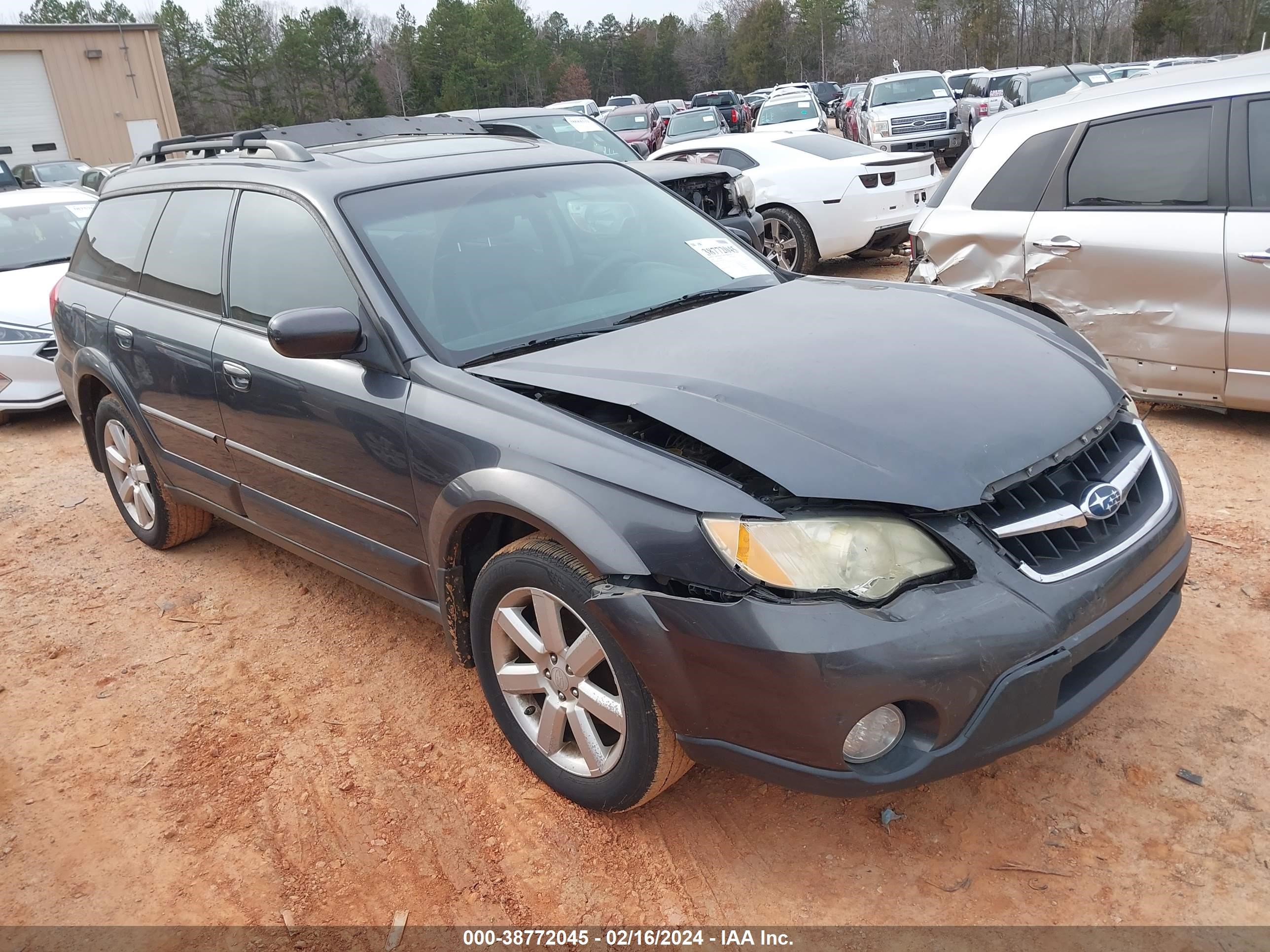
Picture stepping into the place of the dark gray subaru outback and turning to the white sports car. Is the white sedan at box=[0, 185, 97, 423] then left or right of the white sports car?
left

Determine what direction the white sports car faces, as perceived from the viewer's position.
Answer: facing away from the viewer and to the left of the viewer

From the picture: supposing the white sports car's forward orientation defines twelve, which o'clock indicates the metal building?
The metal building is roughly at 12 o'clock from the white sports car.

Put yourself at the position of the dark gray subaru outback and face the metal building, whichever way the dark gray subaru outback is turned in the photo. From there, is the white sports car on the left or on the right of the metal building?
right

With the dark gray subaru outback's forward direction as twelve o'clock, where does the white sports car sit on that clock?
The white sports car is roughly at 8 o'clock from the dark gray subaru outback.

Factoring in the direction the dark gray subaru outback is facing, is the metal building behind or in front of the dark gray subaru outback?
behind

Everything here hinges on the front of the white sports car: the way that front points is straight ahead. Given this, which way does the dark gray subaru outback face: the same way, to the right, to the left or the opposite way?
the opposite way

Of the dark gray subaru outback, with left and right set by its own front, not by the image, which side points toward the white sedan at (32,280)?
back

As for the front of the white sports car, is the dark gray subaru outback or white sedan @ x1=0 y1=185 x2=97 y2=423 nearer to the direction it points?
the white sedan

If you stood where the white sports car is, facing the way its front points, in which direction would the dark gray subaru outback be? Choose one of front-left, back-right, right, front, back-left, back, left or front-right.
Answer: back-left

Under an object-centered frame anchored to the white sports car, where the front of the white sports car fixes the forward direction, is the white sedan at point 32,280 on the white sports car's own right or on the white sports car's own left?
on the white sports car's own left

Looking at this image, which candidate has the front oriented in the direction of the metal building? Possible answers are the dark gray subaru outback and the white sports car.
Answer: the white sports car
